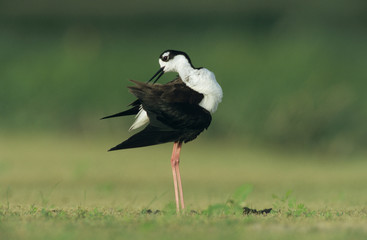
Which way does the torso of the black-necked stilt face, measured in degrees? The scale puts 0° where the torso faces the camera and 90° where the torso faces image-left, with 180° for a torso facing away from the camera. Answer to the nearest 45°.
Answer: approximately 270°
